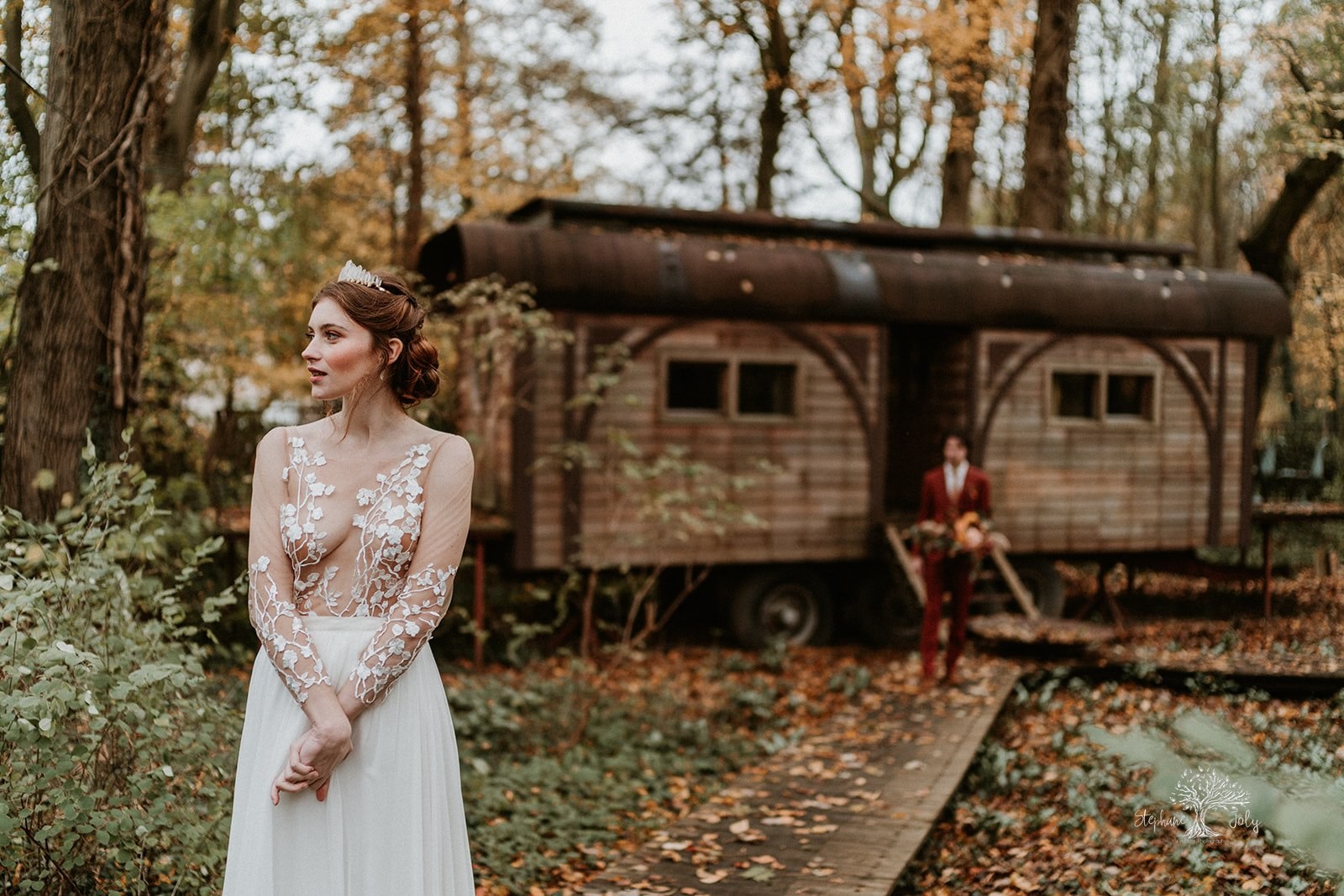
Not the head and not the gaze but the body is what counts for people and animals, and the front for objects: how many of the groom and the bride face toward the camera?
2

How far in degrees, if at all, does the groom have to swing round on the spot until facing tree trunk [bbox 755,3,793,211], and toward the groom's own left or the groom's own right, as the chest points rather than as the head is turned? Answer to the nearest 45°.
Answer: approximately 180°

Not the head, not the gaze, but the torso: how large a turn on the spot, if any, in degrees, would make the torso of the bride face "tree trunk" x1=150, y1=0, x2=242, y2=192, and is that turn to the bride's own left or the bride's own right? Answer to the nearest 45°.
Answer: approximately 180°

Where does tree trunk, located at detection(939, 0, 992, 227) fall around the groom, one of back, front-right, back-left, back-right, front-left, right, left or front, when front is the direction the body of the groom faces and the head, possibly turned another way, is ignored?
back

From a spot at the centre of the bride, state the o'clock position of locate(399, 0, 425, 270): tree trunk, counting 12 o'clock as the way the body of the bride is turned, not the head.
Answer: The tree trunk is roughly at 6 o'clock from the bride.

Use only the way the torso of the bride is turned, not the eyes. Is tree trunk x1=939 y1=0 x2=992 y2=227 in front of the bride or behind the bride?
behind

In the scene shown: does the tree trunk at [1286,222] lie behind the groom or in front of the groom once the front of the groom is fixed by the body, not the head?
behind

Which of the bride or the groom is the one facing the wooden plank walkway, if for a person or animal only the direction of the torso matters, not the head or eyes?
the groom

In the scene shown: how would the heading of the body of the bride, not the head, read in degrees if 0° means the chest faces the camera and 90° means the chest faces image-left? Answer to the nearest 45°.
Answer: approximately 0°
